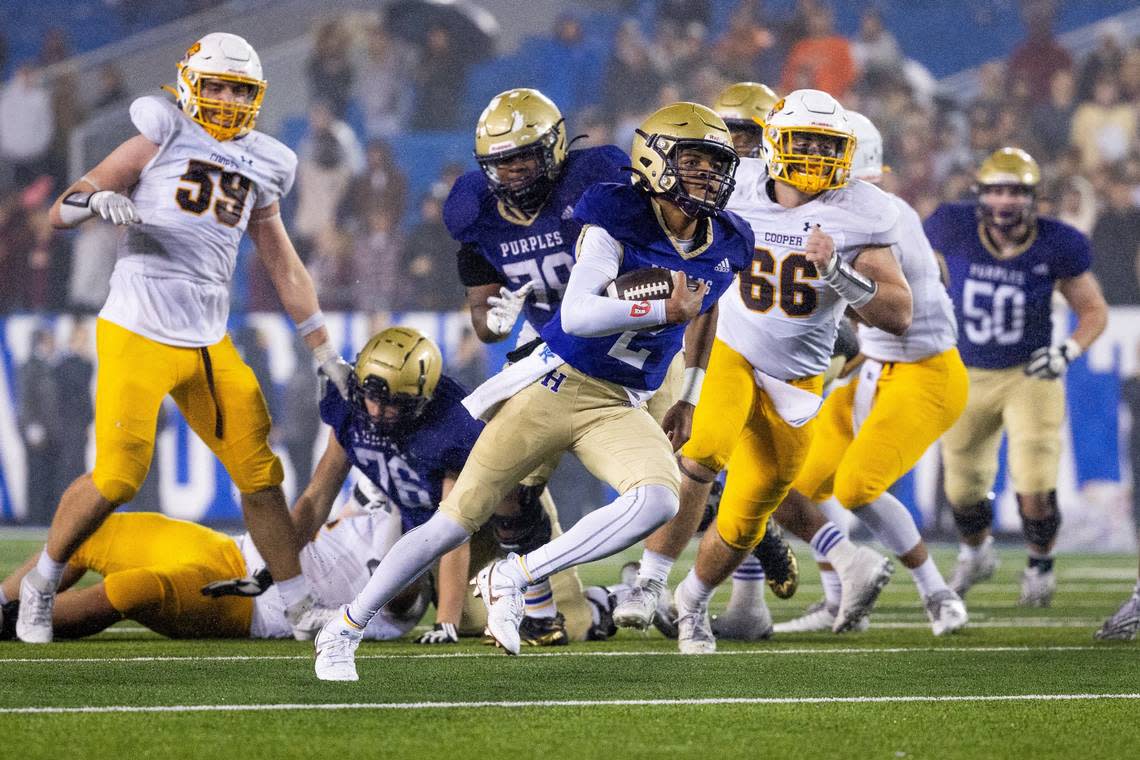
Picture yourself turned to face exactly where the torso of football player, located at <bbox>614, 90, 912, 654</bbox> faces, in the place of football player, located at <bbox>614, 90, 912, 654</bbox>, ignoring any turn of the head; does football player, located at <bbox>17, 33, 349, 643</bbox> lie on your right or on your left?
on your right

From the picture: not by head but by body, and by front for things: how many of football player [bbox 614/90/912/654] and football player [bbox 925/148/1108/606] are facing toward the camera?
2

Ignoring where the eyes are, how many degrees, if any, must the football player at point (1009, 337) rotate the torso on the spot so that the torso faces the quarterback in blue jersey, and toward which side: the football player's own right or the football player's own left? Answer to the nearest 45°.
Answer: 0° — they already face them

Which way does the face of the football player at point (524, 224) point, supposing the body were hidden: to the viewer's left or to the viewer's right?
to the viewer's right

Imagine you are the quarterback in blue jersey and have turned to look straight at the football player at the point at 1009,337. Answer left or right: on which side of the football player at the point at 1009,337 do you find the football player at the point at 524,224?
left

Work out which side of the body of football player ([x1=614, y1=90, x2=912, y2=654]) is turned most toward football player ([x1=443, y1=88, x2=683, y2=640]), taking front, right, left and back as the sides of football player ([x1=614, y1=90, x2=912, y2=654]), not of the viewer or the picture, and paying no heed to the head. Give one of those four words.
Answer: right

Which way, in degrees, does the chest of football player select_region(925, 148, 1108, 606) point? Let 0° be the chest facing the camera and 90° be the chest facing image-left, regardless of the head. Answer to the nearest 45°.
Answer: approximately 0°
